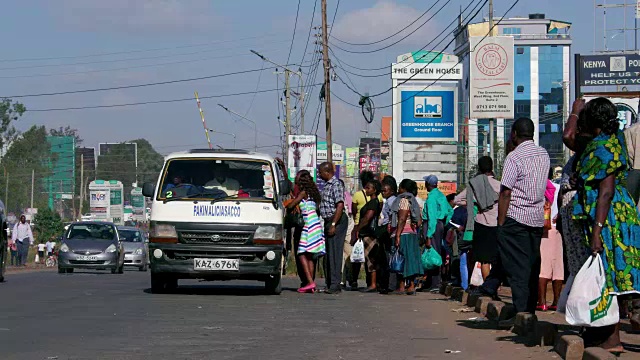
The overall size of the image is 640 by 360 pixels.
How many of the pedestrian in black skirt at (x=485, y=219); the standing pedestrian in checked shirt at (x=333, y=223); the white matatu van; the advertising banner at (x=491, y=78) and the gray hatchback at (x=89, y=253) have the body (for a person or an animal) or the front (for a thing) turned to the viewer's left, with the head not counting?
1

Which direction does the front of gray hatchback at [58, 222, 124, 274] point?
toward the camera

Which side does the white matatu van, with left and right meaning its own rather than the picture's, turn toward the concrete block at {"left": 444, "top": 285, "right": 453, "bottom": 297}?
left

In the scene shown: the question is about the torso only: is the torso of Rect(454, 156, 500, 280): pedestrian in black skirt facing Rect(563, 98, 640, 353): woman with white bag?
no

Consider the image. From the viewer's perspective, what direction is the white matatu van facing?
toward the camera

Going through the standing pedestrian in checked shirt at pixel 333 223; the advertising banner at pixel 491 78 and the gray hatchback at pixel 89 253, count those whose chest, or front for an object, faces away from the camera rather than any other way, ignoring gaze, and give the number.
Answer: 0

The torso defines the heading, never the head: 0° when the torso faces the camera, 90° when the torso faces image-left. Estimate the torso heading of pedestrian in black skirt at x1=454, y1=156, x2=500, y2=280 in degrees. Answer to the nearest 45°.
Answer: approximately 180°

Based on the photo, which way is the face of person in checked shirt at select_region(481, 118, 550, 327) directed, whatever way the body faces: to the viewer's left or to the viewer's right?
to the viewer's left

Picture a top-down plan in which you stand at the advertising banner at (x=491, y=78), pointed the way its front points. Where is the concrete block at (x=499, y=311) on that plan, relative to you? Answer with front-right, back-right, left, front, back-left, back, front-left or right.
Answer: front
